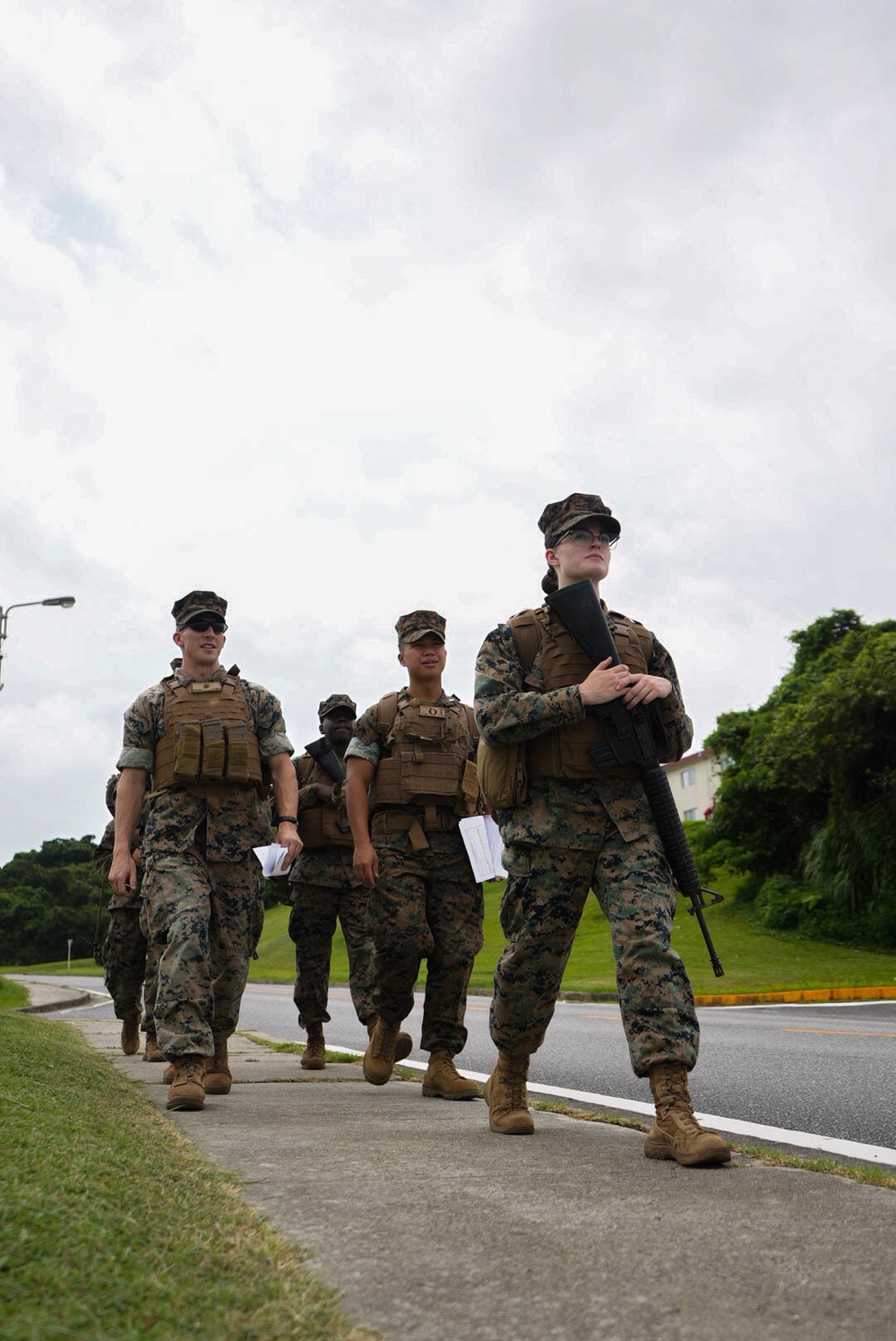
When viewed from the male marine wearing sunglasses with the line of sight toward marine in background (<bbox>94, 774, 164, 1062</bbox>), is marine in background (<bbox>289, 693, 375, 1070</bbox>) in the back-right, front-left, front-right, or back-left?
front-right

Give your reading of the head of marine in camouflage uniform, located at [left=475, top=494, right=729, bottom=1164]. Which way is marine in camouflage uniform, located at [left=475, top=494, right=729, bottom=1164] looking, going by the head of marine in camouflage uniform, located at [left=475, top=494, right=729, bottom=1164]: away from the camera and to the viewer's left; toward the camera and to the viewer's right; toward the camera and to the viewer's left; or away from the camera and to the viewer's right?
toward the camera and to the viewer's right

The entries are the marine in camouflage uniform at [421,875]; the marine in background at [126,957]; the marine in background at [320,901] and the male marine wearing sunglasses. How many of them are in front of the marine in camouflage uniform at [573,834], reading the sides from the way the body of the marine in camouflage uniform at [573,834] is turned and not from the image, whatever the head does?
0

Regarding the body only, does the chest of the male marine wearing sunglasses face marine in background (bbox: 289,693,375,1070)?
no

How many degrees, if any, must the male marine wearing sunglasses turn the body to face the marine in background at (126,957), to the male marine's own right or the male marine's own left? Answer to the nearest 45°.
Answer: approximately 180°

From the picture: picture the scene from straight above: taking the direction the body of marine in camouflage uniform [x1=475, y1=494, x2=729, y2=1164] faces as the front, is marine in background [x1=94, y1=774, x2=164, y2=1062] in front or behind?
behind

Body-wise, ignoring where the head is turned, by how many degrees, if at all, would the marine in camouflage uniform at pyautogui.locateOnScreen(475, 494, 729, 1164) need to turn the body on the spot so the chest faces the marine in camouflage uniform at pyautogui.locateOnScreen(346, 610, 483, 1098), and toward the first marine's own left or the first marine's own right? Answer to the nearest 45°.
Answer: approximately 180°

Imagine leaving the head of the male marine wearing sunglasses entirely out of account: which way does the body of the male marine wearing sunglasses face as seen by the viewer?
toward the camera

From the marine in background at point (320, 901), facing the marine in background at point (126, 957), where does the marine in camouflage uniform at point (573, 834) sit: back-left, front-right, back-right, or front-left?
back-left

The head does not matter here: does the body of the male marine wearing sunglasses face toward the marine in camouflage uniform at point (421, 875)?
no

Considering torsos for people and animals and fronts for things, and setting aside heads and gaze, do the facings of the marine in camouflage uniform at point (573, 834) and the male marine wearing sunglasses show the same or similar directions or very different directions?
same or similar directions

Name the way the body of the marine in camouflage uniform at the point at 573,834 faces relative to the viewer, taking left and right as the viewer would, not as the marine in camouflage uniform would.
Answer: facing the viewer and to the right of the viewer

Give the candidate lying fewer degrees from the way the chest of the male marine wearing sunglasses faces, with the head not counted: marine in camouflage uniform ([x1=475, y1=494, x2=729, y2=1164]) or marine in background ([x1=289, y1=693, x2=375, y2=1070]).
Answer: the marine in camouflage uniform

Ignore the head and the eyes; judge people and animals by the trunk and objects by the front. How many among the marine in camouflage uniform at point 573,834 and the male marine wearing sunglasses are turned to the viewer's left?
0
